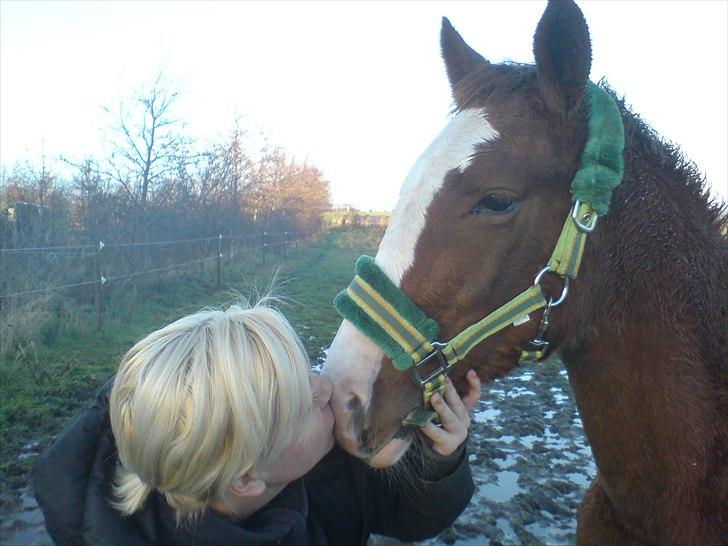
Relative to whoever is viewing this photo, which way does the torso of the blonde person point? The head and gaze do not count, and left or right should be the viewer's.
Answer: facing away from the viewer and to the right of the viewer

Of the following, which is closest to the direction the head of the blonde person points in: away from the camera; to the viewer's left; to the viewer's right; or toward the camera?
to the viewer's right

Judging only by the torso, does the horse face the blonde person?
yes

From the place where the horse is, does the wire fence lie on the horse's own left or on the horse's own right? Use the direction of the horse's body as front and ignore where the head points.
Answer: on the horse's own right

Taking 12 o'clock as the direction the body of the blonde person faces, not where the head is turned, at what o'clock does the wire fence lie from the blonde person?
The wire fence is roughly at 10 o'clock from the blonde person.

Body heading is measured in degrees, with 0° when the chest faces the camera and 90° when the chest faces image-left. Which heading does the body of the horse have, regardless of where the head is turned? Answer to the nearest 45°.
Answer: approximately 45°

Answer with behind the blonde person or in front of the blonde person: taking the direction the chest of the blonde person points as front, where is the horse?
in front
